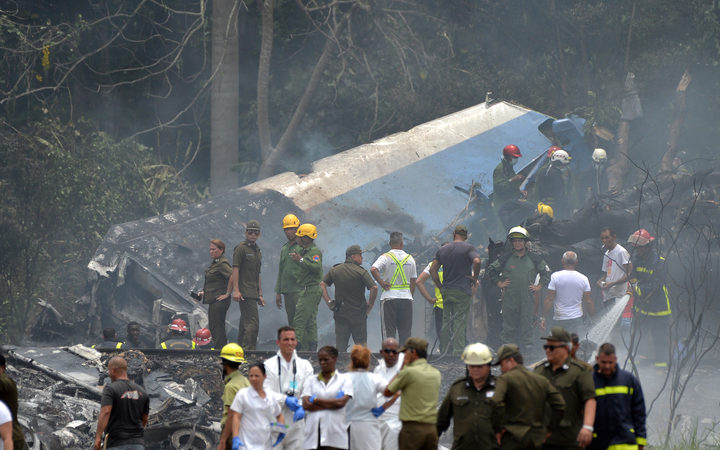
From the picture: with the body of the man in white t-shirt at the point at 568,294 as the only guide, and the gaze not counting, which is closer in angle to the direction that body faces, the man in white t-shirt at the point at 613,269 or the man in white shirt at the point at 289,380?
the man in white t-shirt

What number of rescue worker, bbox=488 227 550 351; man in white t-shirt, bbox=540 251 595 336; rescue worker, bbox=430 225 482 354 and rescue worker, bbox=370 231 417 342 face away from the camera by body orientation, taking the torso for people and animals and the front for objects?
3

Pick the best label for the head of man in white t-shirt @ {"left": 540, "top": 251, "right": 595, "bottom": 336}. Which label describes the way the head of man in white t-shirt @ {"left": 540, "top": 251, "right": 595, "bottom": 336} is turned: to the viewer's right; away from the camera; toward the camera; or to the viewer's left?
away from the camera

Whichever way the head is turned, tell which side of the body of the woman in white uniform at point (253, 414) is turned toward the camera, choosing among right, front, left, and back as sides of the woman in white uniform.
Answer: front

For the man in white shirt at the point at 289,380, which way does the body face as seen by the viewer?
toward the camera

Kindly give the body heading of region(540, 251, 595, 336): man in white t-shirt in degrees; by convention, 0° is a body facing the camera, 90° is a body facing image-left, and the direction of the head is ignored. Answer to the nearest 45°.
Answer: approximately 180°

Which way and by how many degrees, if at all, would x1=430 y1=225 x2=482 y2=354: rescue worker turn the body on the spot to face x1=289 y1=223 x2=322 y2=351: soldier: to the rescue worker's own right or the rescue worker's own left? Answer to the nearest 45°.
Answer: approximately 90° to the rescue worker's own left

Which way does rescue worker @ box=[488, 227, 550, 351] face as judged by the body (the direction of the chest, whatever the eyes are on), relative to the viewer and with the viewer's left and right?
facing the viewer

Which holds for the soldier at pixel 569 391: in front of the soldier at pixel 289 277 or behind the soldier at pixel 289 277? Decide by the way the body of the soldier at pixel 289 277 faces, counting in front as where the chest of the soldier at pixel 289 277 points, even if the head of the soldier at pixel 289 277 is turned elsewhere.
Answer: in front

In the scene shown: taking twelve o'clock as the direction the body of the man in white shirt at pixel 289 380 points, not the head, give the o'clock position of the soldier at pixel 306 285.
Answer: The soldier is roughly at 6 o'clock from the man in white shirt.

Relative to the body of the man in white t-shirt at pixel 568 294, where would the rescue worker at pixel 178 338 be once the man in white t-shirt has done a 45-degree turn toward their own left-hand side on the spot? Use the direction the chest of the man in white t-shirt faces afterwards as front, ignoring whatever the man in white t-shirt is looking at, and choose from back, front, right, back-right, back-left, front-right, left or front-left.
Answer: front-left

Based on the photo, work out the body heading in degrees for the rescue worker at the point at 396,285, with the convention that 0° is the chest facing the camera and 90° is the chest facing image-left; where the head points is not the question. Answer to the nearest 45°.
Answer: approximately 180°
